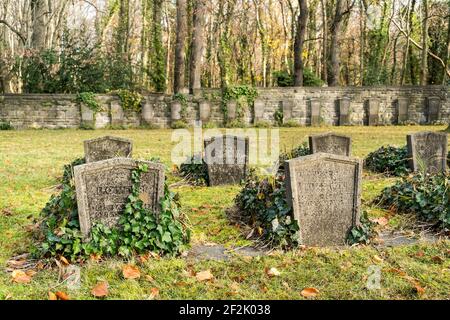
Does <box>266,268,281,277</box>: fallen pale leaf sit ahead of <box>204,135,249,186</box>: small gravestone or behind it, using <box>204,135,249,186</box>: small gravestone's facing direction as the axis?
ahead

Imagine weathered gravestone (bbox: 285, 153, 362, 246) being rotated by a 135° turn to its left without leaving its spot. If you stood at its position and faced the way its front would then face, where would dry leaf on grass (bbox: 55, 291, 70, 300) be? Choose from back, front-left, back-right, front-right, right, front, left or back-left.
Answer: back

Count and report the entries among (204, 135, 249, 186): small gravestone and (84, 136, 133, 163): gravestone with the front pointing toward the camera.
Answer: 2

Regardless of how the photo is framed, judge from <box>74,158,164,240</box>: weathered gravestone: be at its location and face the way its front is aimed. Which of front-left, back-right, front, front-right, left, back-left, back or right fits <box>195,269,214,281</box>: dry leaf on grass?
front-left

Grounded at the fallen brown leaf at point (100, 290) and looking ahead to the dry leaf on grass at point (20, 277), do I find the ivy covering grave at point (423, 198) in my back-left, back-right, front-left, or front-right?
back-right

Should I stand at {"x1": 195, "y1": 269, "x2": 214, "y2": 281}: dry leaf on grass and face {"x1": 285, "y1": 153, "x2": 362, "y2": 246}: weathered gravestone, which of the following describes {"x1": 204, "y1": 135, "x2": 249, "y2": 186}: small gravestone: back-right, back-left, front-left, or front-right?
front-left

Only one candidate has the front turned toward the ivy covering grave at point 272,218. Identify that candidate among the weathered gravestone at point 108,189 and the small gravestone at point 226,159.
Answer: the small gravestone

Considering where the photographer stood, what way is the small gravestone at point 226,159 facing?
facing the viewer

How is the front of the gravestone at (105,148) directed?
toward the camera

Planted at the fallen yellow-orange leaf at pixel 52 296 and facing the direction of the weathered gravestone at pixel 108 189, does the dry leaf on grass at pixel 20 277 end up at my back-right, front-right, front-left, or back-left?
front-left

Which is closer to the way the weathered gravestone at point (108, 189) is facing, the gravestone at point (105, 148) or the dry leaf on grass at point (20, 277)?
the dry leaf on grass

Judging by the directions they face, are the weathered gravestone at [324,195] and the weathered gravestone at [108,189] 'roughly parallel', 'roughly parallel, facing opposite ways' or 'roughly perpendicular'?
roughly parallel

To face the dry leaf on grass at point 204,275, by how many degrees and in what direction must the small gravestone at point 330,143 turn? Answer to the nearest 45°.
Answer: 0° — it already faces it

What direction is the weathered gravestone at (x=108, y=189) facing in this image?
toward the camera

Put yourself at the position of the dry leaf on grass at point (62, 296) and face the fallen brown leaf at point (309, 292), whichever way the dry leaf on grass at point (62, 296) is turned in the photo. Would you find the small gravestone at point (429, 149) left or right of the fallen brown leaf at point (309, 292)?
left

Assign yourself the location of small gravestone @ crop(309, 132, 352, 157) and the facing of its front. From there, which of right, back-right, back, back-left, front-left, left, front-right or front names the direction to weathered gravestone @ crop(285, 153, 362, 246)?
front

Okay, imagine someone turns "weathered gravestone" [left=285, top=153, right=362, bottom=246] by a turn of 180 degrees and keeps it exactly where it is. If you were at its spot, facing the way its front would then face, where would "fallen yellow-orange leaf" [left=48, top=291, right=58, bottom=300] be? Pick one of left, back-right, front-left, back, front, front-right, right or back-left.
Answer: back-left

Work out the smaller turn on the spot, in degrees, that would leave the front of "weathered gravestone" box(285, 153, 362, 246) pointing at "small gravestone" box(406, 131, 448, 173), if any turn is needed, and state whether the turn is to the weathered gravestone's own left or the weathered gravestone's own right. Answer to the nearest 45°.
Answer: approximately 135° to the weathered gravestone's own left

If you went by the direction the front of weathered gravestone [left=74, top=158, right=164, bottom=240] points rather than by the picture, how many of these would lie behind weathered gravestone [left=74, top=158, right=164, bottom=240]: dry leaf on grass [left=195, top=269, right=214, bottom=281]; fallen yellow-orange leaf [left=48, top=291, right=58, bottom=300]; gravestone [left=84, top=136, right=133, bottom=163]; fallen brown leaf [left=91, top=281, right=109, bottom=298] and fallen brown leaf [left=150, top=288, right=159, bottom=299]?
1

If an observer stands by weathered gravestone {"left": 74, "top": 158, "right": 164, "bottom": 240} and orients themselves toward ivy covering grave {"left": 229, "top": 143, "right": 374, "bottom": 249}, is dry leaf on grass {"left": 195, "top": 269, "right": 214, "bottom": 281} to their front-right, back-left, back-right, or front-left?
front-right

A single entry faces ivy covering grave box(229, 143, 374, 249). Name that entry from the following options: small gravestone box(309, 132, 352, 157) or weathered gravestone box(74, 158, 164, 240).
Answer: the small gravestone

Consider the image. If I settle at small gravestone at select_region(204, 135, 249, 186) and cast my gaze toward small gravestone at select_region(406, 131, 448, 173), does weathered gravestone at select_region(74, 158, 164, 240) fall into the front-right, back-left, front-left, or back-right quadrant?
back-right
